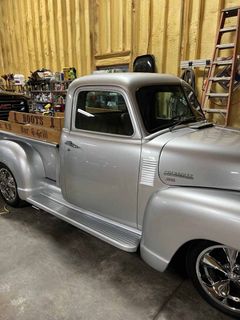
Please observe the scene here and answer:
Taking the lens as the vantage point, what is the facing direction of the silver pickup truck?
facing the viewer and to the right of the viewer

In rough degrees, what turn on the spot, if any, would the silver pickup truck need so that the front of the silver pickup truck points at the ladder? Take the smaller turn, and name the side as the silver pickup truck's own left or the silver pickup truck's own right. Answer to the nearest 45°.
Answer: approximately 90° to the silver pickup truck's own left
